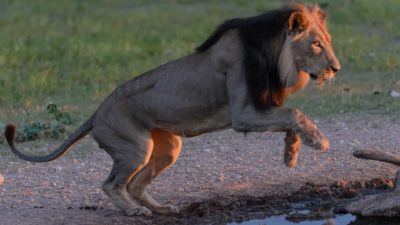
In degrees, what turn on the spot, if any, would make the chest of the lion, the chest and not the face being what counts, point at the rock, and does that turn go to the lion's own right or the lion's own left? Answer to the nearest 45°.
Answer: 0° — it already faces it

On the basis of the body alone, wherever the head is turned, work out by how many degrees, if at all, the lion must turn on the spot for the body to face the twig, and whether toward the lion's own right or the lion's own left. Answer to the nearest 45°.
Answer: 0° — it already faces it

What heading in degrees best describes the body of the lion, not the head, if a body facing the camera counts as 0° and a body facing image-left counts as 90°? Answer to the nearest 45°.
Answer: approximately 270°
